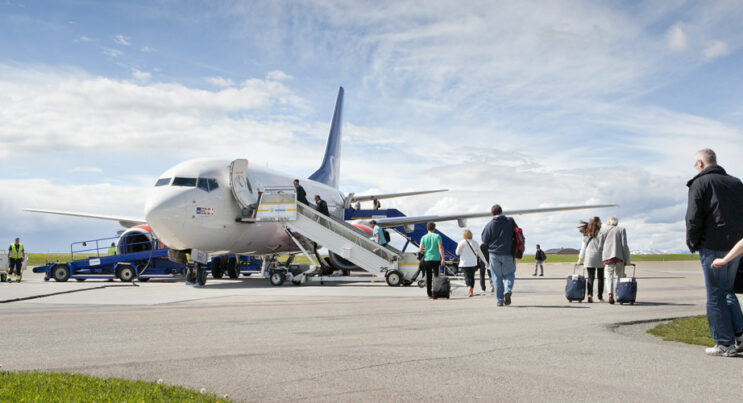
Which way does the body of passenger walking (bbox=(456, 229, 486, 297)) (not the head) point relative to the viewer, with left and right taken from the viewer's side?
facing away from the viewer

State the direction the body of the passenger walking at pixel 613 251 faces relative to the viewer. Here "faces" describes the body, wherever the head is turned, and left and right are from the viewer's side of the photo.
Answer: facing away from the viewer

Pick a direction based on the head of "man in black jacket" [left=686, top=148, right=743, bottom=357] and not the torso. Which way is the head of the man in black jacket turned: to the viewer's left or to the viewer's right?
to the viewer's left

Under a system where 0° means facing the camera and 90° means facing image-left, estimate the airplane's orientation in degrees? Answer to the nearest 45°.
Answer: approximately 45°

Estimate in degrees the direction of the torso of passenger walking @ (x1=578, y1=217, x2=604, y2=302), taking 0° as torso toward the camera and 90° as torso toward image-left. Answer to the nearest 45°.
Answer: approximately 180°

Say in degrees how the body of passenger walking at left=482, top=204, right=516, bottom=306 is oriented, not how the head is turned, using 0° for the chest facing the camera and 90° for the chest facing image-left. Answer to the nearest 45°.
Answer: approximately 180°

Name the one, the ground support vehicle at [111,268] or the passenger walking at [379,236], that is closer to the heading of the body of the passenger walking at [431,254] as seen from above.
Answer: the passenger walking

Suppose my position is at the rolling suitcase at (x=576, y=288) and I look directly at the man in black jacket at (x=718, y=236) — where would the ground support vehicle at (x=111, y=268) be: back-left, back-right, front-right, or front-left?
back-right

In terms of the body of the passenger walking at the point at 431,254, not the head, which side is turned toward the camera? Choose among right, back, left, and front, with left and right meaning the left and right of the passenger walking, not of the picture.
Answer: back

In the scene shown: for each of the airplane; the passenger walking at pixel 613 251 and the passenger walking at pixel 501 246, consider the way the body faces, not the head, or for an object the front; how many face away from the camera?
2
